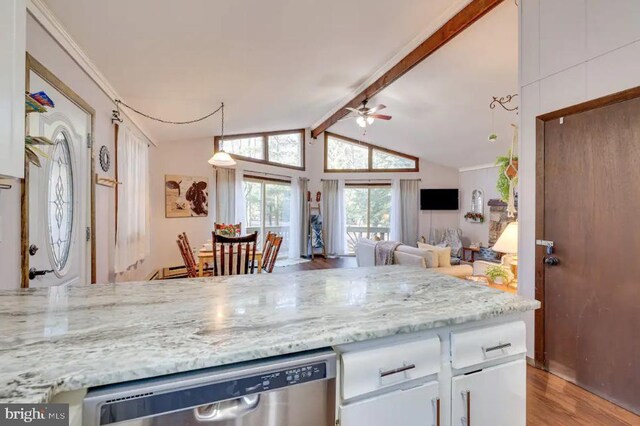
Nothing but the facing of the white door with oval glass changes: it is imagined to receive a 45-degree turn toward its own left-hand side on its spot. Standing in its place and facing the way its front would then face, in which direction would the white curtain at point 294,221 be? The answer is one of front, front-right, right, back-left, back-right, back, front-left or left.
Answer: front-left

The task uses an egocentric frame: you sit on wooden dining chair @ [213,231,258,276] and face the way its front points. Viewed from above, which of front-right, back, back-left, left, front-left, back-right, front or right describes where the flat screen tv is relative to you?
front-right

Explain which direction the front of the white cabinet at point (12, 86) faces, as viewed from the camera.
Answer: facing to the right of the viewer

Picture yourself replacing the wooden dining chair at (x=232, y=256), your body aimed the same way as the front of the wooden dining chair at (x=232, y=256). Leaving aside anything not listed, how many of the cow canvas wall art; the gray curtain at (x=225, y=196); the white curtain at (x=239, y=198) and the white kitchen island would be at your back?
1

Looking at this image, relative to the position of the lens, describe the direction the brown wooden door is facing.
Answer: facing the viewer and to the left of the viewer

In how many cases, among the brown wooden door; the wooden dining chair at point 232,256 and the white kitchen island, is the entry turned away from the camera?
1

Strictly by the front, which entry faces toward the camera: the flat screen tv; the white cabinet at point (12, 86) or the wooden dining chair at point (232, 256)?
the flat screen tv

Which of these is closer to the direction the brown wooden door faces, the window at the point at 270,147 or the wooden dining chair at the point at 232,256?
the wooden dining chair

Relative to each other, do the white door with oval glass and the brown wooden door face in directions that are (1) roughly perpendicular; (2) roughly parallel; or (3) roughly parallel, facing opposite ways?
roughly parallel, facing opposite ways

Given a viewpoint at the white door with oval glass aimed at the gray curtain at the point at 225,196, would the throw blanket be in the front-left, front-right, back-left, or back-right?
front-right

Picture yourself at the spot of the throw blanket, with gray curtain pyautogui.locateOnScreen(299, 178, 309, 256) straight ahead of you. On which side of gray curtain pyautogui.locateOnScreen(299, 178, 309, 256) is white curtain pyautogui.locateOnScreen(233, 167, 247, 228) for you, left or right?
left

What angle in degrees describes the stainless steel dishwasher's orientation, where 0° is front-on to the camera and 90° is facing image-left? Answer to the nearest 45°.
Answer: approximately 315°

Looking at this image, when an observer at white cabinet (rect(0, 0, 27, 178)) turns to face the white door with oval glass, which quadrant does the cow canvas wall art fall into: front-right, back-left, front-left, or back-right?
front-right

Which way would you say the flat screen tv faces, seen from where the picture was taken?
facing the viewer

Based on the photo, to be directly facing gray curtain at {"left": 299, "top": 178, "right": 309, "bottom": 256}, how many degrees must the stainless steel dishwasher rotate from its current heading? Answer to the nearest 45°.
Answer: approximately 135° to its left

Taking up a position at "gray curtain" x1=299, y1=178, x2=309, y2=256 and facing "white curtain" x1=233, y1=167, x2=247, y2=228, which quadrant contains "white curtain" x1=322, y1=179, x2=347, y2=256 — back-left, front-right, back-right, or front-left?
back-left

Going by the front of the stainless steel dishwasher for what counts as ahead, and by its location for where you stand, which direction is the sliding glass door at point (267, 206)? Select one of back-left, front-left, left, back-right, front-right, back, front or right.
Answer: back-left
